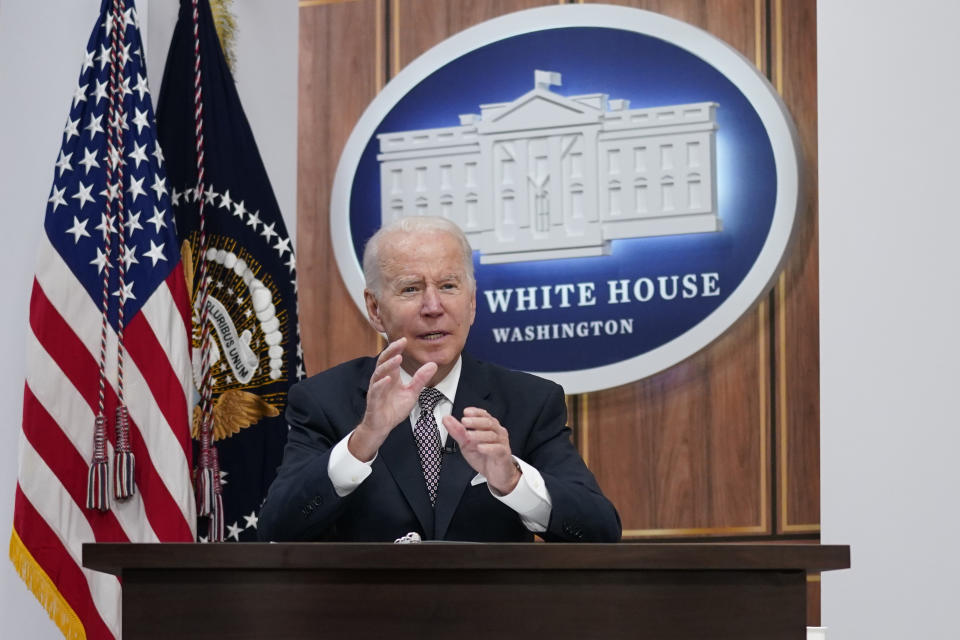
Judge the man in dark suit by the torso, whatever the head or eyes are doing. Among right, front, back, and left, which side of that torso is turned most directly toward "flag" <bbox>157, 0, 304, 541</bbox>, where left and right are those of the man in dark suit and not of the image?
back

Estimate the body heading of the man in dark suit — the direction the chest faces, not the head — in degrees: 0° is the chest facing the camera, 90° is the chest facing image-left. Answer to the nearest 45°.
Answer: approximately 0°

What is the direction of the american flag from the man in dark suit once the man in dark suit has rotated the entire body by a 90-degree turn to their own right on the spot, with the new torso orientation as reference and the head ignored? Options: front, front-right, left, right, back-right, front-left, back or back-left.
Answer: front-right

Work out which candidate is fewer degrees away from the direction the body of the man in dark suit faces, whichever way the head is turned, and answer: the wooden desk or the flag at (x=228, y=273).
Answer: the wooden desk

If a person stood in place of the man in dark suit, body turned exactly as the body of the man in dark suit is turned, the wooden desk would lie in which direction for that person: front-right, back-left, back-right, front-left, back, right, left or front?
front

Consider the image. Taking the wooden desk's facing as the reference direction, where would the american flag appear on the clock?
The american flag is roughly at 5 o'clock from the wooden desk.
